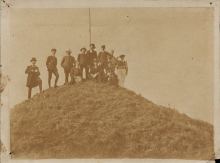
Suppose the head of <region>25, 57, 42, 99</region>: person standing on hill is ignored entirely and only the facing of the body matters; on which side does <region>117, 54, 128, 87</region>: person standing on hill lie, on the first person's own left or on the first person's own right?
on the first person's own left

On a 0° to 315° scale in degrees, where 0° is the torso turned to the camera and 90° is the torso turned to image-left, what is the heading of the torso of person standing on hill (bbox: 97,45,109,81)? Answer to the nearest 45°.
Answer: approximately 0°
